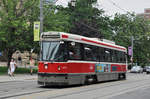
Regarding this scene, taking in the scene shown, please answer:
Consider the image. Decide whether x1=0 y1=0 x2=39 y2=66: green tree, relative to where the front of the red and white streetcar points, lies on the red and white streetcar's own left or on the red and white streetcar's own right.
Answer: on the red and white streetcar's own right

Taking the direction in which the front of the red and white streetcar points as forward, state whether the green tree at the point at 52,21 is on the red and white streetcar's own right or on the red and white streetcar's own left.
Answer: on the red and white streetcar's own right

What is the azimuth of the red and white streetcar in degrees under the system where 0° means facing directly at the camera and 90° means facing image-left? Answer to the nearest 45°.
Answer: approximately 45°
